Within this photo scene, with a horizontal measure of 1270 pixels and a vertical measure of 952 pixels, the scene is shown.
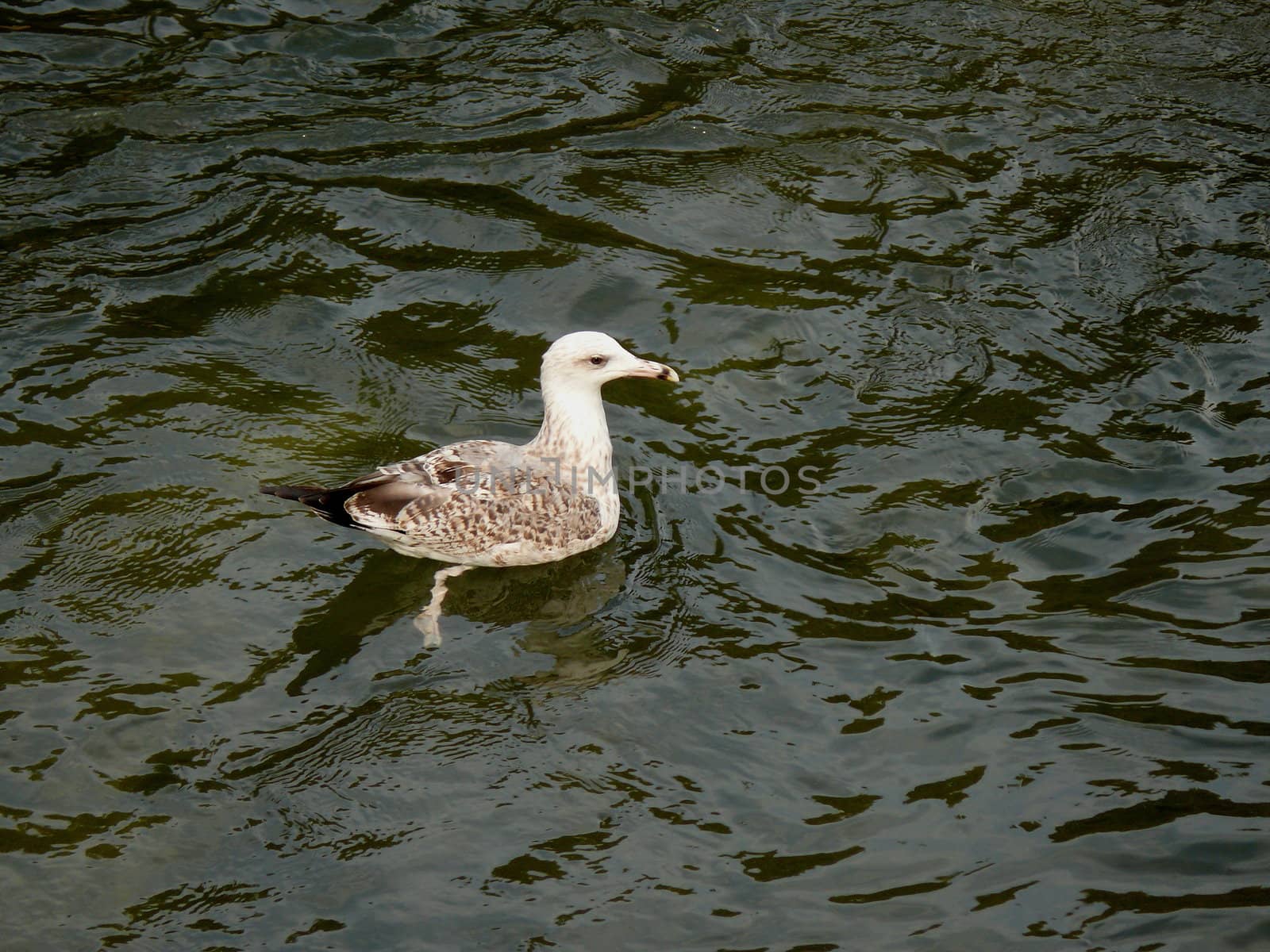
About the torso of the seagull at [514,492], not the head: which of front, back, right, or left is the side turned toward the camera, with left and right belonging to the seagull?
right
